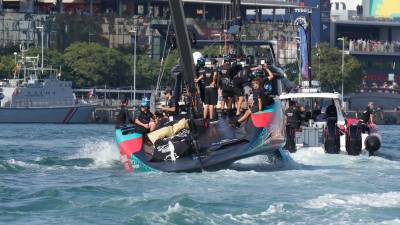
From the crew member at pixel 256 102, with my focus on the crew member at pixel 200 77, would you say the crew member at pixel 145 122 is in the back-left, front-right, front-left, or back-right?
front-left

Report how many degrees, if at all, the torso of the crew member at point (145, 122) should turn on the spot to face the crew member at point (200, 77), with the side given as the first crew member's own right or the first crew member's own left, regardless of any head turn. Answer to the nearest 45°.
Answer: approximately 90° to the first crew member's own left

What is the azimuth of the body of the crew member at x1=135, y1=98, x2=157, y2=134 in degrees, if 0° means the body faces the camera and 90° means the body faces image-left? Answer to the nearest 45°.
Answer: approximately 315°

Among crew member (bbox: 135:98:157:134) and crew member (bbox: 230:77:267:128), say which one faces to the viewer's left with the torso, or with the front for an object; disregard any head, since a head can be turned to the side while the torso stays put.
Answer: crew member (bbox: 230:77:267:128)

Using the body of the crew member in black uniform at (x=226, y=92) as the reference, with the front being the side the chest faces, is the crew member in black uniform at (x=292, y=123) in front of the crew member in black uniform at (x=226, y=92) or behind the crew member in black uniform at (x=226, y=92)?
in front

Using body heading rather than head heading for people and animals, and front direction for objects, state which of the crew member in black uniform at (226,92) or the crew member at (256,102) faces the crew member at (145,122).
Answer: the crew member at (256,102)

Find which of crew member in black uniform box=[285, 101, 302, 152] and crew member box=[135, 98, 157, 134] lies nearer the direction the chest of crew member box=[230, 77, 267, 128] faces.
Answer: the crew member

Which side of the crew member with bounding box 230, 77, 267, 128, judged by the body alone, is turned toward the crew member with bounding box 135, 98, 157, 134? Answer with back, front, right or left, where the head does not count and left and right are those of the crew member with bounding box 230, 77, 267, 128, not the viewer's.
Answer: front

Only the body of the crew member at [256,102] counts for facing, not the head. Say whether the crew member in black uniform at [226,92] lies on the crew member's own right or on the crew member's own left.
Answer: on the crew member's own right

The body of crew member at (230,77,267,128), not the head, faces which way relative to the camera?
to the viewer's left

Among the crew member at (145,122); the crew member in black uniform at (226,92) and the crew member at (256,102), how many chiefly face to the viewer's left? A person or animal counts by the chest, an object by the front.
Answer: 1

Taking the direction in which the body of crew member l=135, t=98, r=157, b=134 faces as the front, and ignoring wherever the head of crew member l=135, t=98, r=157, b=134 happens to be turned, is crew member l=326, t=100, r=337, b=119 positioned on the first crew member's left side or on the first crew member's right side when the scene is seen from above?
on the first crew member's left side

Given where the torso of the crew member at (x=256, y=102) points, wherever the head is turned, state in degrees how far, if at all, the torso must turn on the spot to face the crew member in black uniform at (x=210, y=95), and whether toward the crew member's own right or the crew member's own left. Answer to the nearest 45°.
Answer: approximately 45° to the crew member's own right
